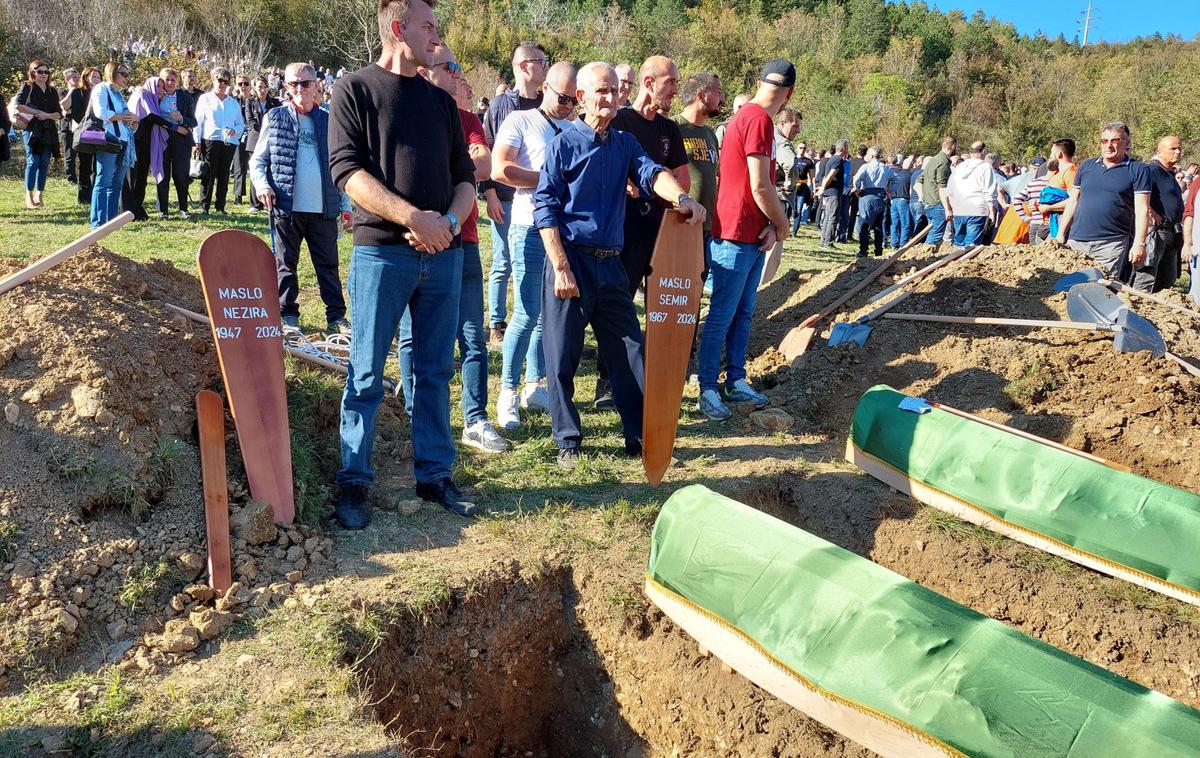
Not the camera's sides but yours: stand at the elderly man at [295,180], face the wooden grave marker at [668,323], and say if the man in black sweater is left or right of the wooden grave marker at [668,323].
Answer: right

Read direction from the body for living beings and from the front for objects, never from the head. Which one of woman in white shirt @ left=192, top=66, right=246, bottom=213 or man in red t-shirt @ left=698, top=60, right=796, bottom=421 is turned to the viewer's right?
the man in red t-shirt

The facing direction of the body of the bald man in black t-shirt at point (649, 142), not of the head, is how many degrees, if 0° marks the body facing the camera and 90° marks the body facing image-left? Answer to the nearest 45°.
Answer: approximately 315°

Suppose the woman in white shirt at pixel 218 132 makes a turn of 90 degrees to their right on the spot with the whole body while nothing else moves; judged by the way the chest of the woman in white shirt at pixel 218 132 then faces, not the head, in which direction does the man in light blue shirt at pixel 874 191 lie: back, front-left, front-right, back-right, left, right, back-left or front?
back

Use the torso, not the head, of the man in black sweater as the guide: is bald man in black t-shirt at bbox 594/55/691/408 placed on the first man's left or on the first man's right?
on the first man's left

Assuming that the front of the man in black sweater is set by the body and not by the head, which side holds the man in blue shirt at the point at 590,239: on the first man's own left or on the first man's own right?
on the first man's own left

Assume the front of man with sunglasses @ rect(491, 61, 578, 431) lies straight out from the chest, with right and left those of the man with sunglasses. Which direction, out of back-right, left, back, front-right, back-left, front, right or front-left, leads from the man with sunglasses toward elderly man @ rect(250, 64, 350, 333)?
back

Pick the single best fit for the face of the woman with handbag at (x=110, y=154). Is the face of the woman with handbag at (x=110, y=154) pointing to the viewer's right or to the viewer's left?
to the viewer's right

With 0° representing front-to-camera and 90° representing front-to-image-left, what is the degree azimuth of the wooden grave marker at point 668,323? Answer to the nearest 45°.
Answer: approximately 0°

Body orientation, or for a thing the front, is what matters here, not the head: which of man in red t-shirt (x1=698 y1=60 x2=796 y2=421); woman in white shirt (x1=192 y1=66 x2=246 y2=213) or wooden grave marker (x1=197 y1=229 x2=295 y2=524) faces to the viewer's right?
the man in red t-shirt

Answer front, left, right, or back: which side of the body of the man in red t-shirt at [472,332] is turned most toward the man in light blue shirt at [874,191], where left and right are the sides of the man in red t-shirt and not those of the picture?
left
